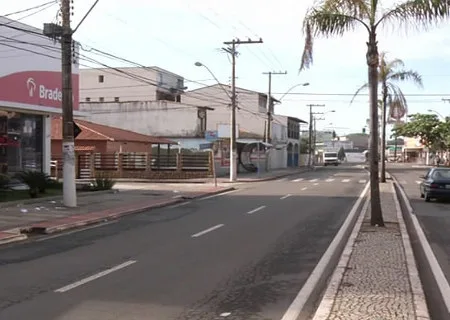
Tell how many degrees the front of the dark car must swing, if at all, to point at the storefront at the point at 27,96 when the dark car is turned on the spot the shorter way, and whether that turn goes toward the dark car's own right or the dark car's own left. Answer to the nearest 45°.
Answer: approximately 90° to the dark car's own left

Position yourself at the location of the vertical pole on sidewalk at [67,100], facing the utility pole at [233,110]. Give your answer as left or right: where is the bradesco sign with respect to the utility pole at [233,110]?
left

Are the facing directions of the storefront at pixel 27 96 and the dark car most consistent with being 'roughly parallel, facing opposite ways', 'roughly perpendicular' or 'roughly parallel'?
roughly perpendicular

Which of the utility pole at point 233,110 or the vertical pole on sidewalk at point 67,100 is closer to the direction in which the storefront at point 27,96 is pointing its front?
the vertical pole on sidewalk

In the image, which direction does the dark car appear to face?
away from the camera

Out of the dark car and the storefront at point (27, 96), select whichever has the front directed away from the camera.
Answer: the dark car

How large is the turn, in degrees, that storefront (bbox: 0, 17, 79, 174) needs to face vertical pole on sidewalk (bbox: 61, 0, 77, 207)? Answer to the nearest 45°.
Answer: approximately 45° to its right
